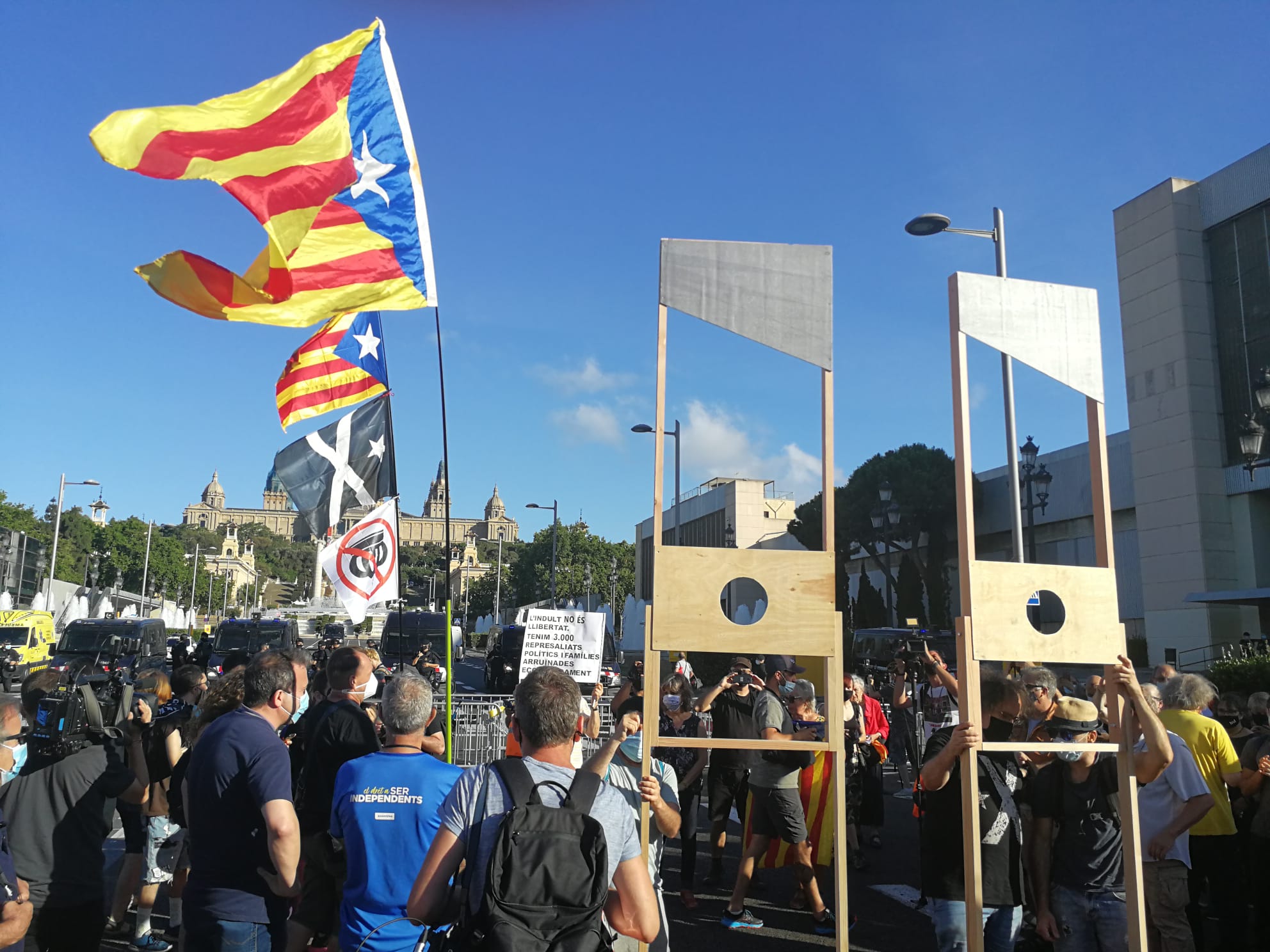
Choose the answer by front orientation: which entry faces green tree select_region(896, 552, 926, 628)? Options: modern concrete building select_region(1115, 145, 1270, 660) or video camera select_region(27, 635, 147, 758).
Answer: the video camera

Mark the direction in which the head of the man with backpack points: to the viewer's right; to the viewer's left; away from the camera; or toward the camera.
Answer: away from the camera

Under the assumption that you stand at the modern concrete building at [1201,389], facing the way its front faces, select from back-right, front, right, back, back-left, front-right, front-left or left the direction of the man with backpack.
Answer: front-left

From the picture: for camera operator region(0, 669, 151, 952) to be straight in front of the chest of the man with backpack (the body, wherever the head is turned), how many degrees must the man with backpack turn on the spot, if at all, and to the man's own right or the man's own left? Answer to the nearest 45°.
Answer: approximately 45° to the man's own left

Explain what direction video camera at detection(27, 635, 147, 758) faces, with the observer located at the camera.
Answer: facing away from the viewer and to the right of the viewer

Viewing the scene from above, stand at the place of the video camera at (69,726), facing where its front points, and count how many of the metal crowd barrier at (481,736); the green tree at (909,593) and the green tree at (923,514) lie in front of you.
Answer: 3

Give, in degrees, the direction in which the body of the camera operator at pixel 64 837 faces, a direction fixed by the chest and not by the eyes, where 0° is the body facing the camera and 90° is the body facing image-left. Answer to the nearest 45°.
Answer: approximately 225°

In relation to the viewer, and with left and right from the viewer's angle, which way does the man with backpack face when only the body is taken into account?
facing away from the viewer

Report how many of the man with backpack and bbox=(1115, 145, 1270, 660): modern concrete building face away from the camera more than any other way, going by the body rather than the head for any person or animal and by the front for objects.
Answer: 1

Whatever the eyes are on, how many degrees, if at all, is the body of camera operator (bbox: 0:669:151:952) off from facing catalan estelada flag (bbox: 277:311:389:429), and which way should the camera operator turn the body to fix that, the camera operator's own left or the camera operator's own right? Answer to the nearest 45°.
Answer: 0° — they already face it
